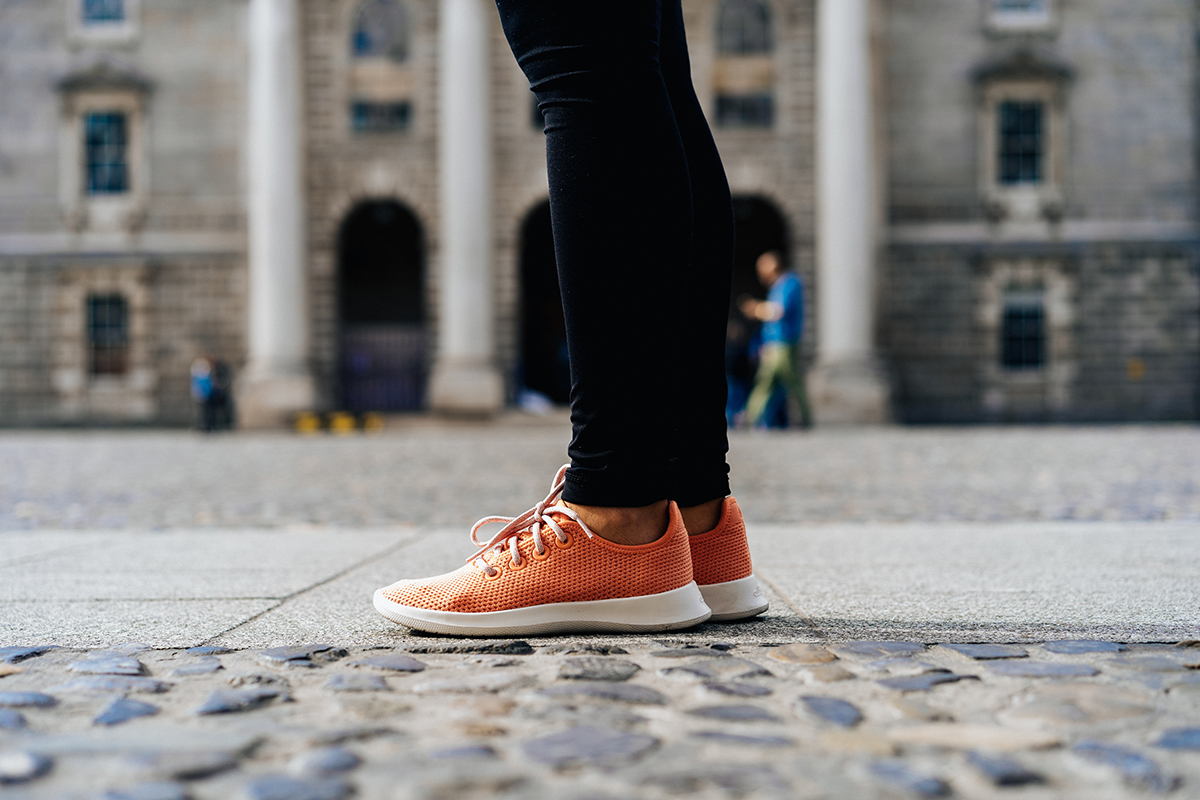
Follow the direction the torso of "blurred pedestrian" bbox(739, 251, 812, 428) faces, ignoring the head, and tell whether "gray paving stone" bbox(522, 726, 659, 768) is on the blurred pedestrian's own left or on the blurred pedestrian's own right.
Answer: on the blurred pedestrian's own left

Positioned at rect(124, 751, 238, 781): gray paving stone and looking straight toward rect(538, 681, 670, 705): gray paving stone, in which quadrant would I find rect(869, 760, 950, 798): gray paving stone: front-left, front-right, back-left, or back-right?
front-right

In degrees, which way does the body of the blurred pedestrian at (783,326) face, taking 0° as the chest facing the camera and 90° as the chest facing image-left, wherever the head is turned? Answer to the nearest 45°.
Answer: approximately 90°

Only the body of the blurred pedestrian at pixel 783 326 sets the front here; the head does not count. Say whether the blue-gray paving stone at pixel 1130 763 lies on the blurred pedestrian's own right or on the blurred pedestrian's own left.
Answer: on the blurred pedestrian's own left

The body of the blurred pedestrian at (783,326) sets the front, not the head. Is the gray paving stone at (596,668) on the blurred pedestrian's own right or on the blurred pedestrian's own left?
on the blurred pedestrian's own left

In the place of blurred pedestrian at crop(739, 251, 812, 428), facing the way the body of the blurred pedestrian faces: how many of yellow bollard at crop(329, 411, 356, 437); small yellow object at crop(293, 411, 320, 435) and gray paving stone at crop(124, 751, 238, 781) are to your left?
1

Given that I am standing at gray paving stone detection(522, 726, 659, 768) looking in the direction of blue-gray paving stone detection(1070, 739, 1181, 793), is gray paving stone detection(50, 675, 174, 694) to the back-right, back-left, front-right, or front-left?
back-left

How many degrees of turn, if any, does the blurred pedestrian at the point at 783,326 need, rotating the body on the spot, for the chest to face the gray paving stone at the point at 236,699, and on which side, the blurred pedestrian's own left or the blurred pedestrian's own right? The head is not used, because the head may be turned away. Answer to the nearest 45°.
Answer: approximately 90° to the blurred pedestrian's own left

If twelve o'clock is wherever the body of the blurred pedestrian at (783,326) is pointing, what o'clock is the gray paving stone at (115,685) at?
The gray paving stone is roughly at 9 o'clock from the blurred pedestrian.

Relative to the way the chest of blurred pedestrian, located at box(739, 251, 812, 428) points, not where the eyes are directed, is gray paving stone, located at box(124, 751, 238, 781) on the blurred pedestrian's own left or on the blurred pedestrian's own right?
on the blurred pedestrian's own left

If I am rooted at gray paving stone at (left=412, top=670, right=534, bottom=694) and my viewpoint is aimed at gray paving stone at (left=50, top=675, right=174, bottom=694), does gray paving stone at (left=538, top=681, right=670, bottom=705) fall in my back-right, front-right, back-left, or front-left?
back-left

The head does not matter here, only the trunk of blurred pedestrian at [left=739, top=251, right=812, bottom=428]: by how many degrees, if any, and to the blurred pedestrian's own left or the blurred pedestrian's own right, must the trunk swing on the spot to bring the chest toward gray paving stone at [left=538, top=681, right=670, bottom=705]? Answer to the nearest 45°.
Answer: approximately 90° to the blurred pedestrian's own left

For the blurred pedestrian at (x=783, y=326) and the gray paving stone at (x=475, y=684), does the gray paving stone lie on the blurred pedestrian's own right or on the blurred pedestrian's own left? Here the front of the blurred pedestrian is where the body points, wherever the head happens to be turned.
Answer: on the blurred pedestrian's own left

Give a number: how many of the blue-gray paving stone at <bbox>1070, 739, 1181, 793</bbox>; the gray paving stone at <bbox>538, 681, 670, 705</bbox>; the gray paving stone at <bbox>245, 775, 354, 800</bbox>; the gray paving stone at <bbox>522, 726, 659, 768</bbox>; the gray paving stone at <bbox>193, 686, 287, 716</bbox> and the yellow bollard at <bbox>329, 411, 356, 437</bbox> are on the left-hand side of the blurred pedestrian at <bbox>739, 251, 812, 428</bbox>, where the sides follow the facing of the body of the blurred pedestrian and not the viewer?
5

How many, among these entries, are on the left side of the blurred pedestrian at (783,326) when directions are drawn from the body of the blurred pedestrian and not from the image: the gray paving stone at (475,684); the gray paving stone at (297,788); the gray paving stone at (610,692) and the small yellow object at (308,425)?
3
